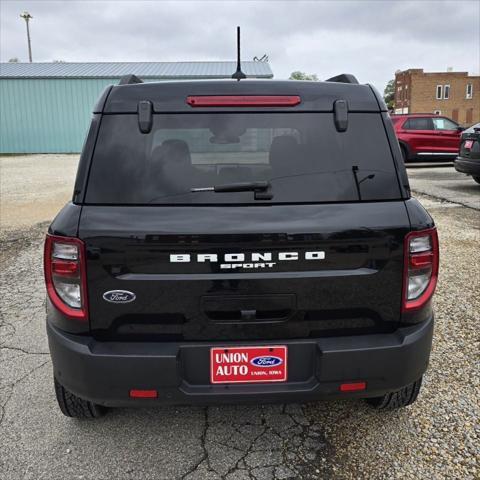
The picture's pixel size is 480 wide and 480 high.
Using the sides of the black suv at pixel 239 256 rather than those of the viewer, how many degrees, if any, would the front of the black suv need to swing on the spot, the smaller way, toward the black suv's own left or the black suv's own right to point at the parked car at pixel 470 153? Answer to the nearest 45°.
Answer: approximately 45° to the black suv's own right

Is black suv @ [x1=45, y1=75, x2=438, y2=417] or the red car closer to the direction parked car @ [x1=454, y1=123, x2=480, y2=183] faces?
the red car

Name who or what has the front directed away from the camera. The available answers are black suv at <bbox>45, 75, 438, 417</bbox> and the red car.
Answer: the black suv

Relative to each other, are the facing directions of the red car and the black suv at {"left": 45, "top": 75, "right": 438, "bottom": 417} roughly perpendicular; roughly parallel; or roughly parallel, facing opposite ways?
roughly perpendicular

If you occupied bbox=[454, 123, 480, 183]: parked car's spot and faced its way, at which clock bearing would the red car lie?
The red car is roughly at 10 o'clock from the parked car.

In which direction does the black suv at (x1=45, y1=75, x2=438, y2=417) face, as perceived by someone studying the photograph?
facing away from the viewer

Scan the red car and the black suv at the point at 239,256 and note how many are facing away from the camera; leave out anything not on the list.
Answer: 1

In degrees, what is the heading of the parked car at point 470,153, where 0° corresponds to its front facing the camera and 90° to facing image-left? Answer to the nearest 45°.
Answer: approximately 225°
